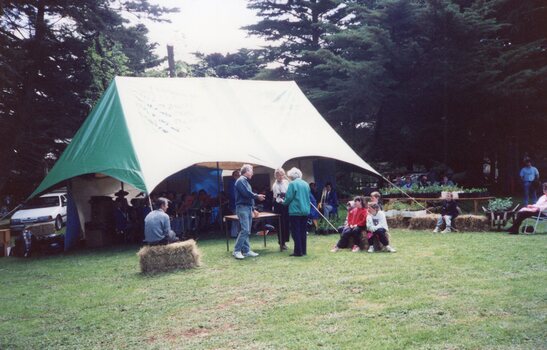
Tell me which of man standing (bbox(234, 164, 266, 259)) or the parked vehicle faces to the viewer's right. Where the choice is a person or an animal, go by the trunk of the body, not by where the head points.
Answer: the man standing

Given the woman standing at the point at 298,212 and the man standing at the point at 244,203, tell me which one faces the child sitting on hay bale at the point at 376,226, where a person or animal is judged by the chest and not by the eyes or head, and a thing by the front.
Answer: the man standing at the point at 244,203

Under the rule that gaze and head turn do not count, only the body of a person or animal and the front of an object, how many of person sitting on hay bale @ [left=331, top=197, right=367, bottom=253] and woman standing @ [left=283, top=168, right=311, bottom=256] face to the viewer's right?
0

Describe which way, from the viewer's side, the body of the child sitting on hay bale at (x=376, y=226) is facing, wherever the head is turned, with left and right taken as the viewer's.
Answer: facing the viewer

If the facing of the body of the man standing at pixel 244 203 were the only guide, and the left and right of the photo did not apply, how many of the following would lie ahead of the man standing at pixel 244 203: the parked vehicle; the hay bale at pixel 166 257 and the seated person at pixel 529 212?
1

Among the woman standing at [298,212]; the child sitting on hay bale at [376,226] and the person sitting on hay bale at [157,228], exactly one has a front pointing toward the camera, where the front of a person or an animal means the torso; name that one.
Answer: the child sitting on hay bale

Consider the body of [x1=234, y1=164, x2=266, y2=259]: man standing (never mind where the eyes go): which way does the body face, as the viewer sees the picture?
to the viewer's right

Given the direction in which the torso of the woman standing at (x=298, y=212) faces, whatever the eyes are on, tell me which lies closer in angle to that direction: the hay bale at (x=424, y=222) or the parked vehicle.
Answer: the parked vehicle

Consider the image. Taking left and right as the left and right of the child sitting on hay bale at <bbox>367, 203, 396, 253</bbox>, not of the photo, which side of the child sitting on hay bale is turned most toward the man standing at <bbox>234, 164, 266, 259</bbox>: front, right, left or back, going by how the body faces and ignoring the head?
right

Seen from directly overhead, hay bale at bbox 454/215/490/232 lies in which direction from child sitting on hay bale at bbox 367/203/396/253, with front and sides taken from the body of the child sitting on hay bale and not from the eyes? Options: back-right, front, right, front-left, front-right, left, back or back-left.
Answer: back-left

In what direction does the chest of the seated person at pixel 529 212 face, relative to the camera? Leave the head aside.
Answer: to the viewer's left

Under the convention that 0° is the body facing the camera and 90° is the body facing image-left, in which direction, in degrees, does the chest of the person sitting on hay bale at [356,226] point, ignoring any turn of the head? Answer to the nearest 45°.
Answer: approximately 45°
